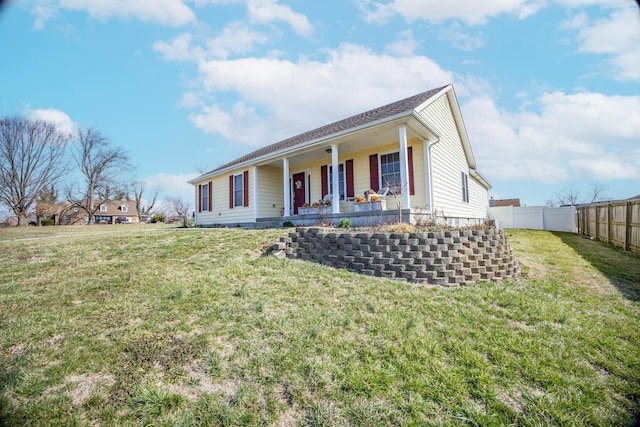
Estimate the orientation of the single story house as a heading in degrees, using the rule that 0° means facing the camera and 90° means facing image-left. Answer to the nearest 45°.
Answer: approximately 45°

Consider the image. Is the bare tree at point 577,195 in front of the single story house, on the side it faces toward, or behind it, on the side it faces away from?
behind

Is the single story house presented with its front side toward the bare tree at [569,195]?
no

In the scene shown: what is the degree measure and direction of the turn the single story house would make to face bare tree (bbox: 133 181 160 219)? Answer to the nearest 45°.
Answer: approximately 90° to its right

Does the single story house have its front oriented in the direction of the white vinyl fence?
no

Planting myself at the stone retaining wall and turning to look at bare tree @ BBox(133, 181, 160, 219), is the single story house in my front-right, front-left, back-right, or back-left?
front-right

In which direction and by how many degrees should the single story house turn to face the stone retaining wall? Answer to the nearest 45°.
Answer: approximately 45° to its left

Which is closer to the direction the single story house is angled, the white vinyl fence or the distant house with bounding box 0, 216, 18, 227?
the distant house

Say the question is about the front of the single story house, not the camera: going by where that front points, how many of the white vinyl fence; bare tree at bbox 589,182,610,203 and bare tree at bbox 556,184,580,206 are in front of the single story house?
0

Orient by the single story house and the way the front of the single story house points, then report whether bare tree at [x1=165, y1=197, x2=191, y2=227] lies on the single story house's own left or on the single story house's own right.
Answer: on the single story house's own right

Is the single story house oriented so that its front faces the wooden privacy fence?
no

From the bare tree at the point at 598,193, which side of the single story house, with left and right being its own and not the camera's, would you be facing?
back

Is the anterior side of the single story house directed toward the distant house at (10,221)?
no
